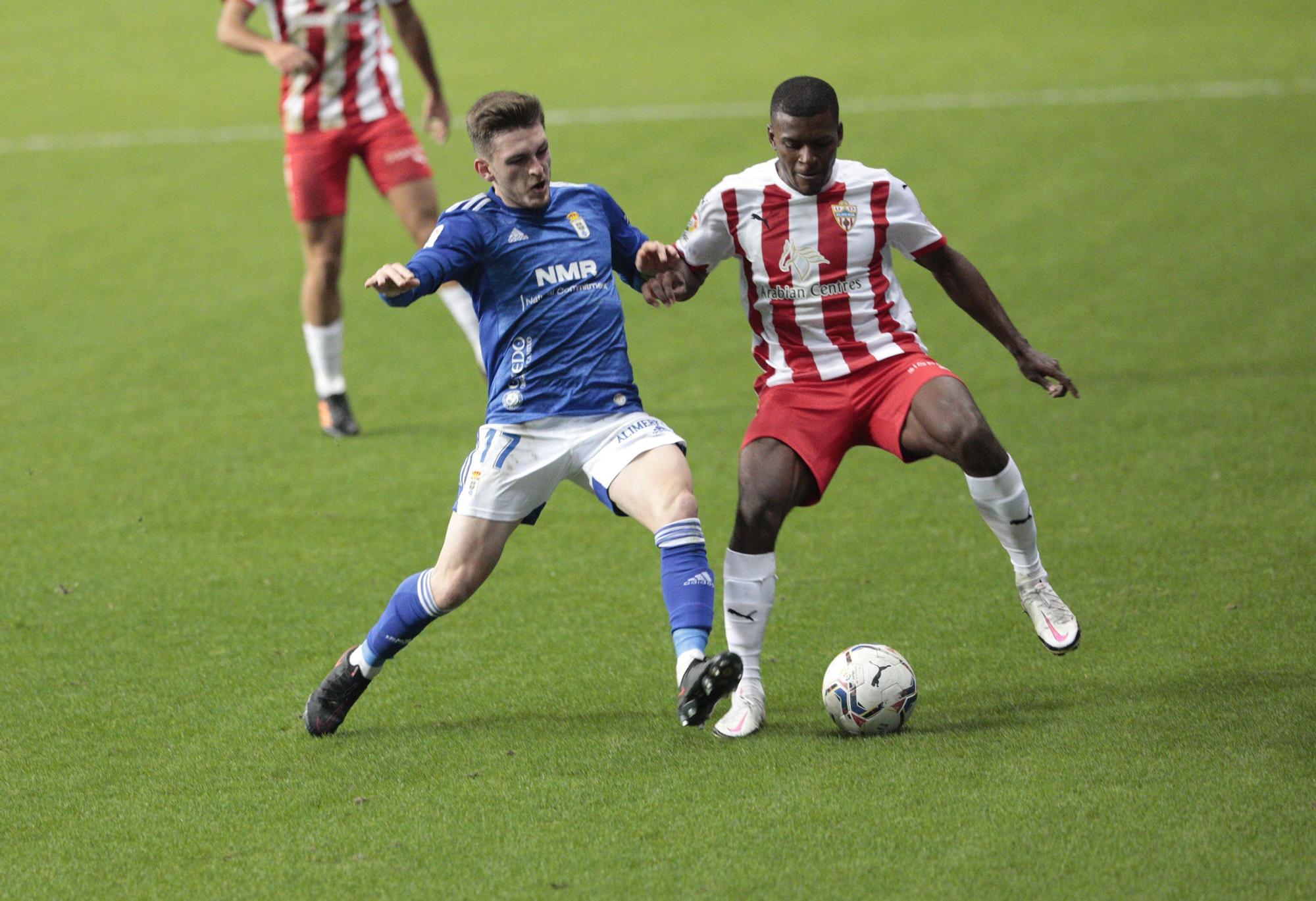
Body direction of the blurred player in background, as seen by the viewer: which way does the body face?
toward the camera

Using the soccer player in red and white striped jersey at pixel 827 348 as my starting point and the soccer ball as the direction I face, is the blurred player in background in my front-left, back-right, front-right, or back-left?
back-right

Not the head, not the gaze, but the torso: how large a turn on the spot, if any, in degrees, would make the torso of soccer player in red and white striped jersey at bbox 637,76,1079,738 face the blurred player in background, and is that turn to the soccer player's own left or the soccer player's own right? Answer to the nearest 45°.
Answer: approximately 135° to the soccer player's own right

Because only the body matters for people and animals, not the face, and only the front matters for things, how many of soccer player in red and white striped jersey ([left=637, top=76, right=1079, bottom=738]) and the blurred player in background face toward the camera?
2

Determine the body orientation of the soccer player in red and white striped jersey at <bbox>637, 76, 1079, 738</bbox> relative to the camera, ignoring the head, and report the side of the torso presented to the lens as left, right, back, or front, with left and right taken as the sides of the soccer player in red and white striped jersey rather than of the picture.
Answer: front

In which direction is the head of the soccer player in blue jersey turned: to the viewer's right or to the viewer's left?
to the viewer's right

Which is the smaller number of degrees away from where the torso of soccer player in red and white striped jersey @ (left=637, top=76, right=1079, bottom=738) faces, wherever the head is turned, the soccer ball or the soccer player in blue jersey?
the soccer ball

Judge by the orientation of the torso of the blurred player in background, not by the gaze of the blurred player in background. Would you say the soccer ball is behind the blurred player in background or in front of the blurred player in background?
in front

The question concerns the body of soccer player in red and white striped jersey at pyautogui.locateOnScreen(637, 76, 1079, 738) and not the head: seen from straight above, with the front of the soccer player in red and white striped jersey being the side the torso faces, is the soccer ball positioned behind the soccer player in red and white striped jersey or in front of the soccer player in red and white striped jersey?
in front

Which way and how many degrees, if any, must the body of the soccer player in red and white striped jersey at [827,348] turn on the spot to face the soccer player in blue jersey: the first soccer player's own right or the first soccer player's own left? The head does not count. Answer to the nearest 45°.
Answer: approximately 45° to the first soccer player's own right
